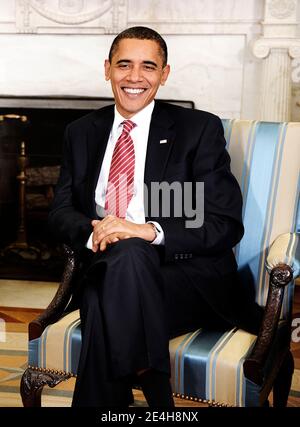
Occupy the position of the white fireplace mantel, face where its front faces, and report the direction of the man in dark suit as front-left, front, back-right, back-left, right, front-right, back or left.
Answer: front

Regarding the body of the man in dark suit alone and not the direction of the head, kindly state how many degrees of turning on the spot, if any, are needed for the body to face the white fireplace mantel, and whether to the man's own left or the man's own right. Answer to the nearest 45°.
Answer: approximately 135° to the man's own right

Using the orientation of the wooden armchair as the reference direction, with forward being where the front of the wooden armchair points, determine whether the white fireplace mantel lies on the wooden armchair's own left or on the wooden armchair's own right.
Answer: on the wooden armchair's own right

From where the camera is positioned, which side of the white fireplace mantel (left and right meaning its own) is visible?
front

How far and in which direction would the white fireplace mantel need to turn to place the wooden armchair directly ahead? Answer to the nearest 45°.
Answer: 0° — it already faces it

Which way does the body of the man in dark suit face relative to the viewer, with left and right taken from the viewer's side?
facing the viewer and to the left of the viewer

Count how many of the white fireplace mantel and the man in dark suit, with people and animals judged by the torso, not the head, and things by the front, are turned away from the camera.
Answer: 0

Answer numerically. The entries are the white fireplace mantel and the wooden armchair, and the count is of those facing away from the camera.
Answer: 0

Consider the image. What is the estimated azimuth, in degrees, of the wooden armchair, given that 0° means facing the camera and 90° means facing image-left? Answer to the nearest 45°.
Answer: approximately 45°
